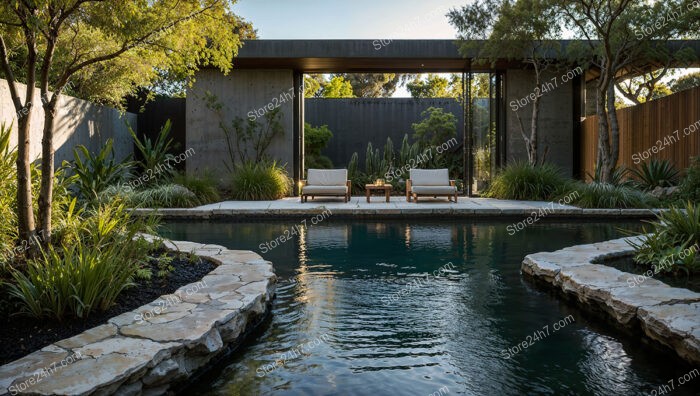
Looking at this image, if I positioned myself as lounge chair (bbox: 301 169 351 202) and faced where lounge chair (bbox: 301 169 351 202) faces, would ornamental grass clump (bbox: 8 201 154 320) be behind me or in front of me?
in front

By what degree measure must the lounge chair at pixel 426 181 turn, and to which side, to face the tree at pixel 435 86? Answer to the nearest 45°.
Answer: approximately 180°

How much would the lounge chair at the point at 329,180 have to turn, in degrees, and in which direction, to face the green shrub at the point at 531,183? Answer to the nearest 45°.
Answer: approximately 90° to its left

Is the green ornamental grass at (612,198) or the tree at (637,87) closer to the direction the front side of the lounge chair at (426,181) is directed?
the green ornamental grass

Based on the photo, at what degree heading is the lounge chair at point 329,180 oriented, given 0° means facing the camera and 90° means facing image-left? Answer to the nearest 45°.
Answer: approximately 0°

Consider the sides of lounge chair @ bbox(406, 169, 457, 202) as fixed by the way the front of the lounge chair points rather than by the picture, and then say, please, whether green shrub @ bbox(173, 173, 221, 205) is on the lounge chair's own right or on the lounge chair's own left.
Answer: on the lounge chair's own right

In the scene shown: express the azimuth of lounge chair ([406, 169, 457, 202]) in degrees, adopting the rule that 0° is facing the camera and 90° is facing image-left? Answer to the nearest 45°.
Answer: approximately 0°

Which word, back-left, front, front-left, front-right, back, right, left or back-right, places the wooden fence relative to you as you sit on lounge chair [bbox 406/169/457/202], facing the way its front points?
left

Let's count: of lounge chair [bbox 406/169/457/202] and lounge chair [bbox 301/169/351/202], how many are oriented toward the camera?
2

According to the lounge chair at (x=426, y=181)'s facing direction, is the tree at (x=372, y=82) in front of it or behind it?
behind

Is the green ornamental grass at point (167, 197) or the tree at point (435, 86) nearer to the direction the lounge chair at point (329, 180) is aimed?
the green ornamental grass

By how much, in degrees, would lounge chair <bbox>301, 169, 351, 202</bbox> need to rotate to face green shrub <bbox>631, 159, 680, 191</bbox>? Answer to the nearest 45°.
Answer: approximately 90° to its left

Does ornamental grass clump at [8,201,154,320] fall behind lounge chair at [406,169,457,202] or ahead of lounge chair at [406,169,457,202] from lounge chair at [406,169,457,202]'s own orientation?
ahead
